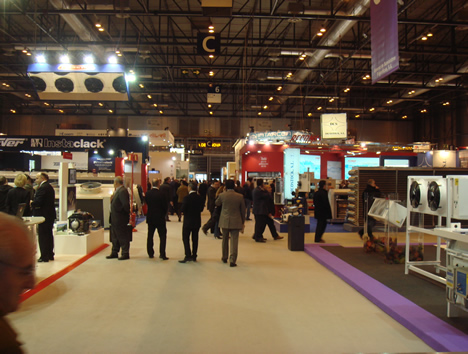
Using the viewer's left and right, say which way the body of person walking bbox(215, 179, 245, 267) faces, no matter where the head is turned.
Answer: facing away from the viewer

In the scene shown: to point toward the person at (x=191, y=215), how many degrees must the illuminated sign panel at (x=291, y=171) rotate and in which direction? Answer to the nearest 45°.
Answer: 0° — it already faces them

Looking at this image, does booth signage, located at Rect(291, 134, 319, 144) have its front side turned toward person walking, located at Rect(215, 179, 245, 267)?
yes

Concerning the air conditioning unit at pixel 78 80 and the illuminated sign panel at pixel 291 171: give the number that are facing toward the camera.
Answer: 2
